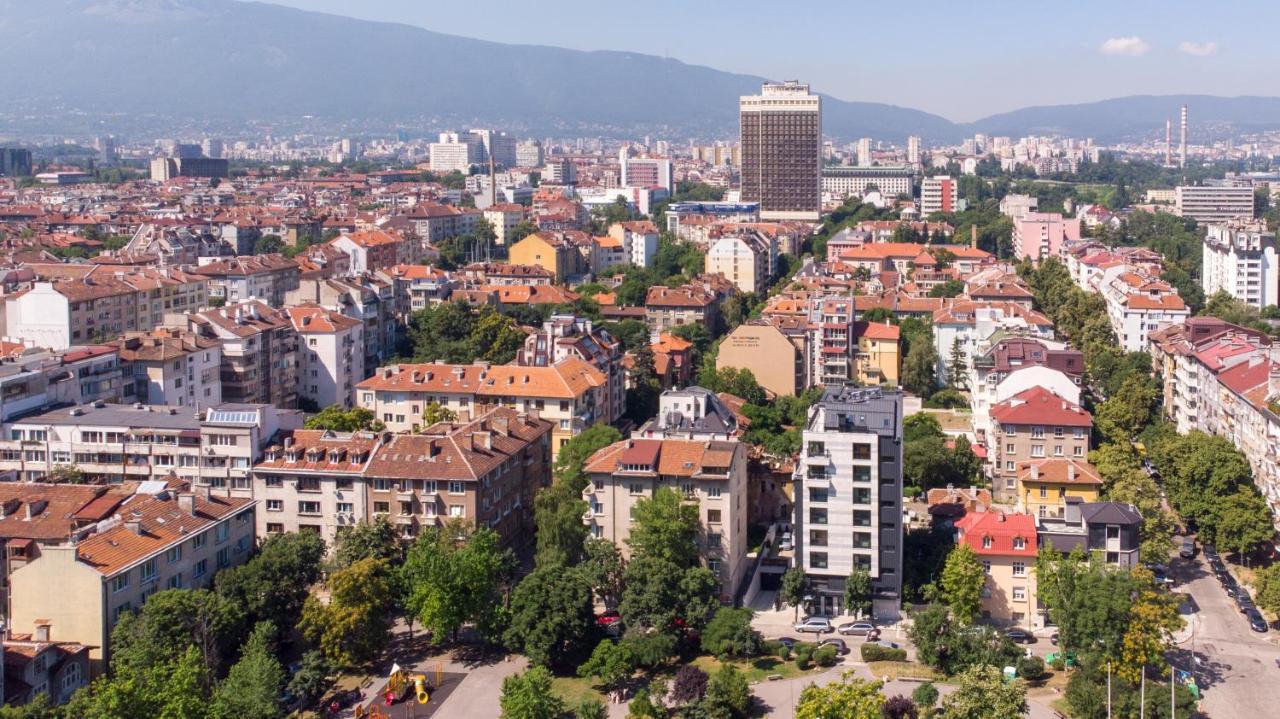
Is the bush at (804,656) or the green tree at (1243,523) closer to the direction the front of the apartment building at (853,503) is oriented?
the bush

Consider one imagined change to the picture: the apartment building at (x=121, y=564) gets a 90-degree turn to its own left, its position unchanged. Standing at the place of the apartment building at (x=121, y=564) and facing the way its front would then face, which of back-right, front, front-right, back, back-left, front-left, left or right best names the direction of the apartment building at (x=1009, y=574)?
front-right

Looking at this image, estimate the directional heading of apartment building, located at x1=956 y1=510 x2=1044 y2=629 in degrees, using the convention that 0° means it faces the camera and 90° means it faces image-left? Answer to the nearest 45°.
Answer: approximately 0°

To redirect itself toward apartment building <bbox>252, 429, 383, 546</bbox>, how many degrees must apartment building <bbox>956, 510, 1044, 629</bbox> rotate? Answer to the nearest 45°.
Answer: approximately 90° to its right
